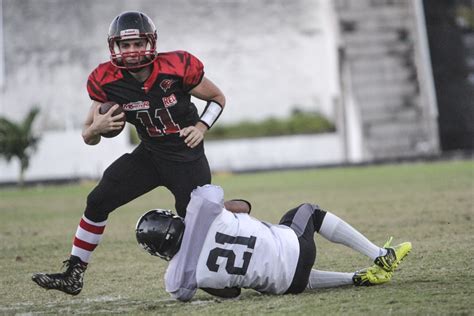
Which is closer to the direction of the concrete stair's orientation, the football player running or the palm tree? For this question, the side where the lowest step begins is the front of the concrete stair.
the football player running

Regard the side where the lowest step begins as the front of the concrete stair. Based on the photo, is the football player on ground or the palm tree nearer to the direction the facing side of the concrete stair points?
the football player on ground

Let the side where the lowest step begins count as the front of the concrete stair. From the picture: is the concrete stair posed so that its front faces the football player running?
yes

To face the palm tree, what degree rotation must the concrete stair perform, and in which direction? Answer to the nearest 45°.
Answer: approximately 45° to its right

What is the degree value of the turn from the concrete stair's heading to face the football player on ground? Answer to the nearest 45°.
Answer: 0° — it already faces them

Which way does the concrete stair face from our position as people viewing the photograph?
facing the viewer
